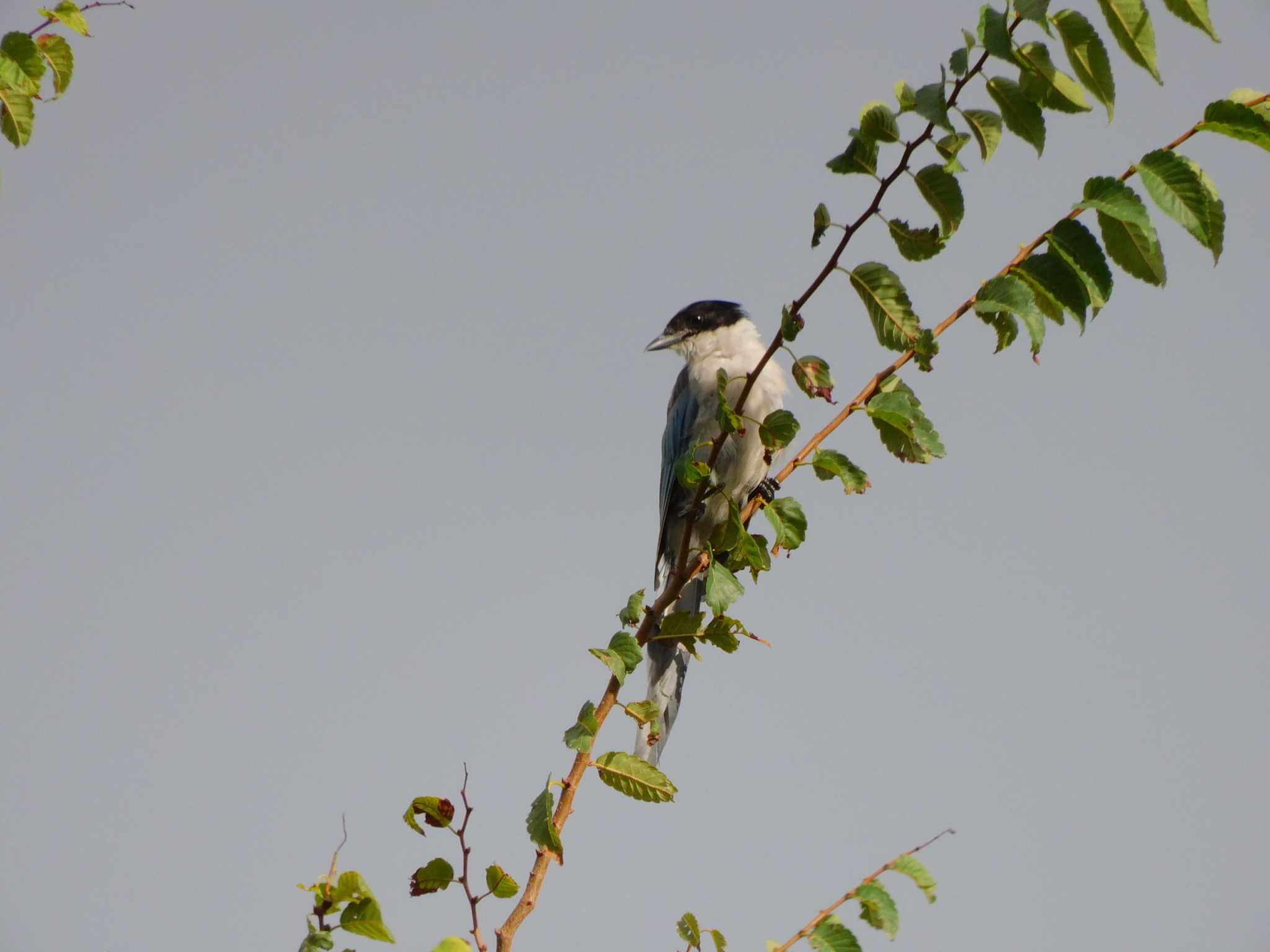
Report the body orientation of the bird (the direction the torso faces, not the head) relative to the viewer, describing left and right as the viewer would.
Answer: facing the viewer and to the right of the viewer

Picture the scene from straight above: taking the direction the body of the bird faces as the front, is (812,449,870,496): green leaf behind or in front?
in front

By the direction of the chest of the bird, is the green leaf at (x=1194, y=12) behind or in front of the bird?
in front

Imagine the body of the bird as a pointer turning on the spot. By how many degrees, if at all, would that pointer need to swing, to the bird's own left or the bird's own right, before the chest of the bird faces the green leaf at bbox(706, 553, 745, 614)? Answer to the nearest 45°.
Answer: approximately 45° to the bird's own right
